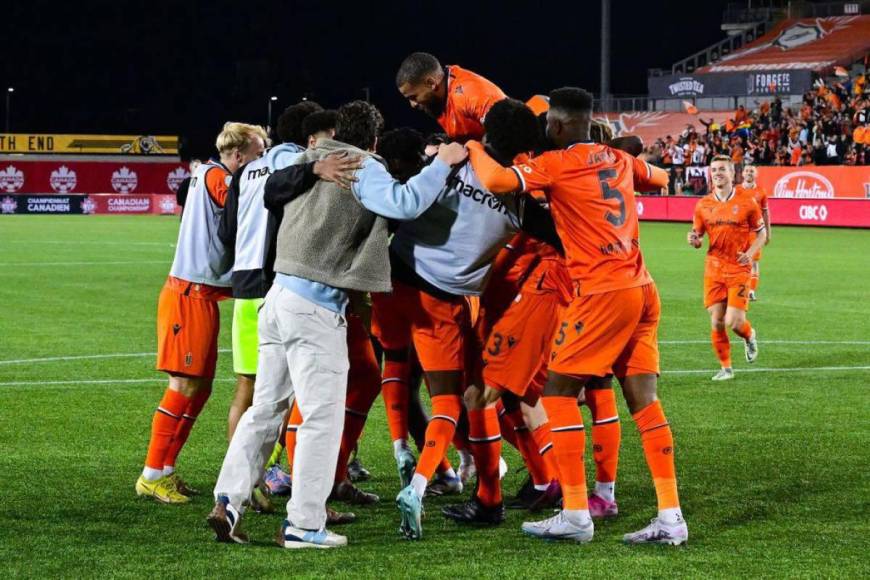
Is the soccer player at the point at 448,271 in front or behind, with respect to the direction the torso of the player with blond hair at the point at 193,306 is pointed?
in front

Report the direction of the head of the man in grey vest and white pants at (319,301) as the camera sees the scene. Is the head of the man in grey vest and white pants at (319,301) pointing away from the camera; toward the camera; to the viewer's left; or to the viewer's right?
away from the camera

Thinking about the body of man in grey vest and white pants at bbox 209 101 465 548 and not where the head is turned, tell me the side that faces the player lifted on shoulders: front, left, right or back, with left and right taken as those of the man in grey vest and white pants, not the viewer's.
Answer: front

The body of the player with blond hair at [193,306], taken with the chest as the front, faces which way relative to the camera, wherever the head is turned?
to the viewer's right

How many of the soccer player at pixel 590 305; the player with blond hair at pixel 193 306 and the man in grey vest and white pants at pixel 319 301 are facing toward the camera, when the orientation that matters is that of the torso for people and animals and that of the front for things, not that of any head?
0

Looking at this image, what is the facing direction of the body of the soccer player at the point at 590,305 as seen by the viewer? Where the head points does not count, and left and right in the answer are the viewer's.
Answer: facing away from the viewer and to the left of the viewer

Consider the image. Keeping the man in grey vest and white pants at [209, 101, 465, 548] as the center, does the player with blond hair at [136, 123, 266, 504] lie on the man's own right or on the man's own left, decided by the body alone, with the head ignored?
on the man's own left

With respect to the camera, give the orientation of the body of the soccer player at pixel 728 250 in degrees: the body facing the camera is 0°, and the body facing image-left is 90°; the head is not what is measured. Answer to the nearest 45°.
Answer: approximately 0°

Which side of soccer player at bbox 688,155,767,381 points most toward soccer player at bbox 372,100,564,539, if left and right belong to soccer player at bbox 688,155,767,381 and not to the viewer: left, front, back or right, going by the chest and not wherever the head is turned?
front

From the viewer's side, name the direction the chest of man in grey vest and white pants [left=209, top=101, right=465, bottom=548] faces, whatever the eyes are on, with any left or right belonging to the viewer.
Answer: facing away from the viewer and to the right of the viewer

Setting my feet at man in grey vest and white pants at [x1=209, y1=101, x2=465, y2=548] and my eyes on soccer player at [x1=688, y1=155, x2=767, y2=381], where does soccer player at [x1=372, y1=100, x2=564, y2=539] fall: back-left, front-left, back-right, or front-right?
front-right

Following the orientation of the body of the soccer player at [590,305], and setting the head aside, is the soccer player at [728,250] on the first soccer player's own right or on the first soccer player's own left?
on the first soccer player's own right

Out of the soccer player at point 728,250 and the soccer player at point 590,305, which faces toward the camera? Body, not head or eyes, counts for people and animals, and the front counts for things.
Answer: the soccer player at point 728,250
